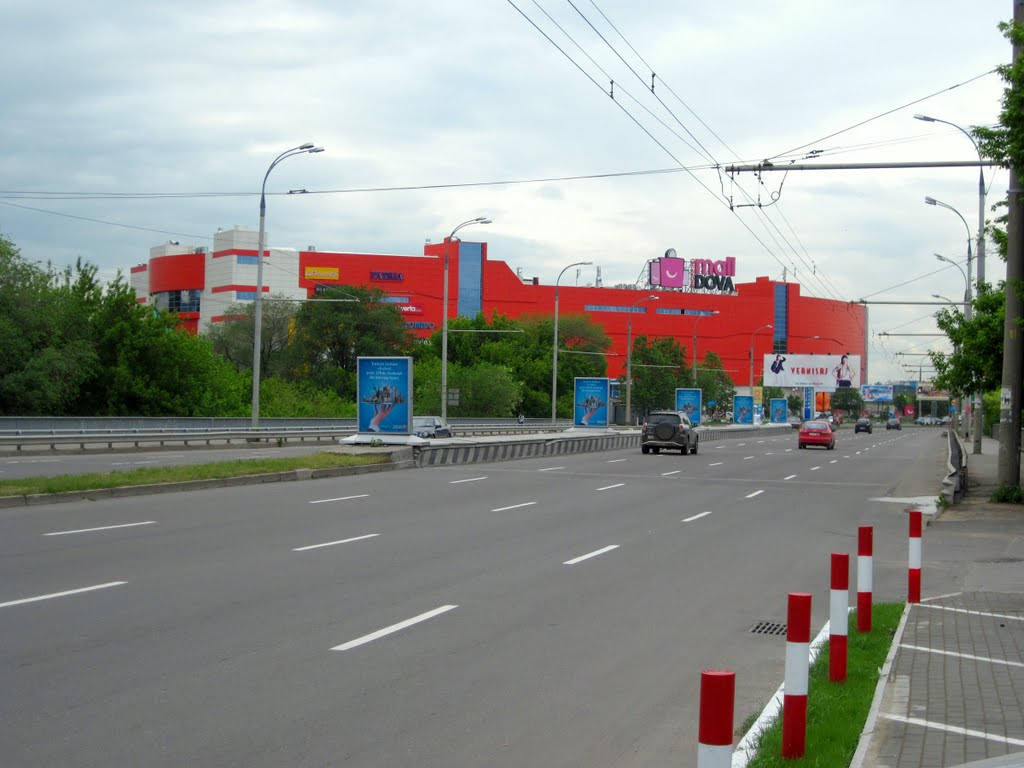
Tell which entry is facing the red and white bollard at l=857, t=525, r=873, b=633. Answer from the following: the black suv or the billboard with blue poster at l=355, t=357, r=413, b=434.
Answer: the billboard with blue poster

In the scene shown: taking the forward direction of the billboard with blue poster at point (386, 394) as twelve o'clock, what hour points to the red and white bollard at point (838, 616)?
The red and white bollard is roughly at 12 o'clock from the billboard with blue poster.

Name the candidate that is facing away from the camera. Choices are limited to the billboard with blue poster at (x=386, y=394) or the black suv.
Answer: the black suv

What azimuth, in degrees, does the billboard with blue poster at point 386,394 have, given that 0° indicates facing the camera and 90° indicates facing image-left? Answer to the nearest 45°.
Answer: approximately 0°

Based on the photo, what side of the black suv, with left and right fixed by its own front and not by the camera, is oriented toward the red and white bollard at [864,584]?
back

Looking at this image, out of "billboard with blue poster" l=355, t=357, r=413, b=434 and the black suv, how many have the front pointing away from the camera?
1

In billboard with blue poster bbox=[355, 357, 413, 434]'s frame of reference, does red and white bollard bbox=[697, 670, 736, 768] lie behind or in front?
in front

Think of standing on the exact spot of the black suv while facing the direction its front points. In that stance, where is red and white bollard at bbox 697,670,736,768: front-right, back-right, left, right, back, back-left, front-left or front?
back

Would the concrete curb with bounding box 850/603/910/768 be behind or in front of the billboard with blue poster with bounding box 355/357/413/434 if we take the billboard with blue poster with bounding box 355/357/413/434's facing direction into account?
in front

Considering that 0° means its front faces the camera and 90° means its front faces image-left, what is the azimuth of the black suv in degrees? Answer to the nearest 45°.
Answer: approximately 180°

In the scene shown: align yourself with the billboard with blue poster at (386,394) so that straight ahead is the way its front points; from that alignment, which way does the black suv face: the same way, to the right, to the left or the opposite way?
the opposite way

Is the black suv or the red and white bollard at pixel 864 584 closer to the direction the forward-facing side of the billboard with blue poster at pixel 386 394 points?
the red and white bollard

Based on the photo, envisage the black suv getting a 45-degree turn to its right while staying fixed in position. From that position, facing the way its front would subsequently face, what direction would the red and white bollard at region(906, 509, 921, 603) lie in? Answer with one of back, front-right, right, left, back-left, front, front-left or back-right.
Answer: back-right

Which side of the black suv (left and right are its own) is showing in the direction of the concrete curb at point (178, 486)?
back
